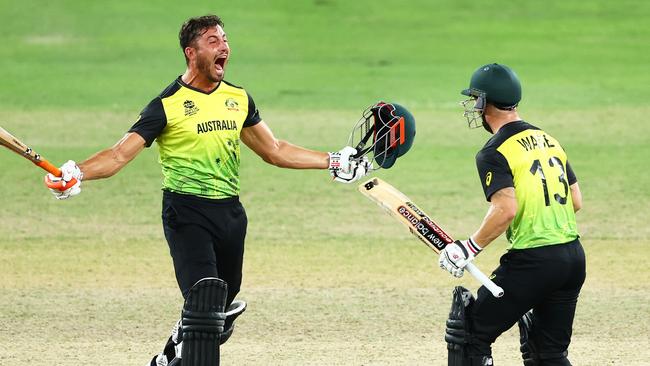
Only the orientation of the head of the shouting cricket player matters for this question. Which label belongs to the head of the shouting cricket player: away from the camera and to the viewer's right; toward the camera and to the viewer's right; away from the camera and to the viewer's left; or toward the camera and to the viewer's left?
toward the camera and to the viewer's right

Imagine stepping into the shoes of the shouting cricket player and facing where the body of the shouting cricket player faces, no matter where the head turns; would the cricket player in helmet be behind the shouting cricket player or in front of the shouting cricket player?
in front

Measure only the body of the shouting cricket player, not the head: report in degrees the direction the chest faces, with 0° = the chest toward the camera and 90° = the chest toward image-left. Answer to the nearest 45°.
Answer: approximately 315°

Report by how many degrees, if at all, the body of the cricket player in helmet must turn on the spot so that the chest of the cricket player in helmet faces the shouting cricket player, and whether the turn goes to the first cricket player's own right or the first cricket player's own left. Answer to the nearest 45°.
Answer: approximately 45° to the first cricket player's own left

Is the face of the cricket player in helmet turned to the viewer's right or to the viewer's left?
to the viewer's left

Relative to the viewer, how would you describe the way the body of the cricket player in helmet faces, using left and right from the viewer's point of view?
facing away from the viewer and to the left of the viewer

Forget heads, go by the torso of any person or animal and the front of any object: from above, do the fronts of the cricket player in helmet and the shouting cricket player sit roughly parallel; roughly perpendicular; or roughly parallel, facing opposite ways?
roughly parallel, facing opposite ways
